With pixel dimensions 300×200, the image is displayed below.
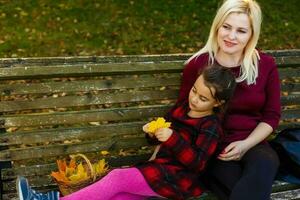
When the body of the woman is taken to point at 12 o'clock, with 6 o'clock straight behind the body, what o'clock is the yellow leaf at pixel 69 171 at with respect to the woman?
The yellow leaf is roughly at 2 o'clock from the woman.

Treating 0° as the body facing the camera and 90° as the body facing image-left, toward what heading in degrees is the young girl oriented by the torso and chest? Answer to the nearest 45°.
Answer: approximately 45°

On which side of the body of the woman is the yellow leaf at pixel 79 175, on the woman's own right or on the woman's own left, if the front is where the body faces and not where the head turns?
on the woman's own right

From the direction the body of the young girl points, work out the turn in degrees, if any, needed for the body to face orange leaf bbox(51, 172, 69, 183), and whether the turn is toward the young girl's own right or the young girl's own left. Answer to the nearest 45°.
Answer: approximately 45° to the young girl's own right

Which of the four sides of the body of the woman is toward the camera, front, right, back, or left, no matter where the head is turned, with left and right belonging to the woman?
front

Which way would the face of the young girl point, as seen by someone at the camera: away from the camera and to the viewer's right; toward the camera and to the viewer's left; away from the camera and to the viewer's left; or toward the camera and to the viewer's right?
toward the camera and to the viewer's left
